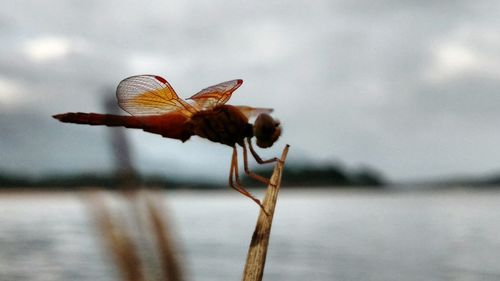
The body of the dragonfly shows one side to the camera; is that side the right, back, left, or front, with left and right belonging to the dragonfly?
right
